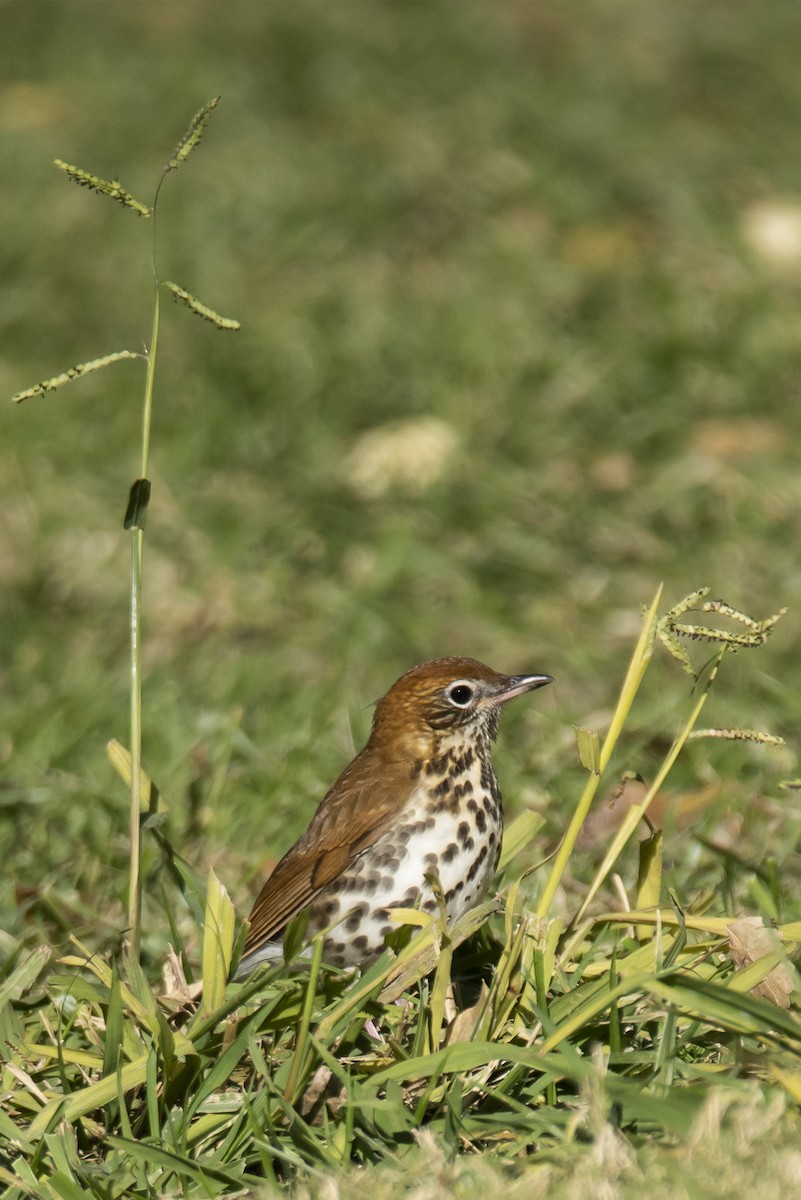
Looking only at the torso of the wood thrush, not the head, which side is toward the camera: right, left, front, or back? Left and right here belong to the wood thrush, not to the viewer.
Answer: right
